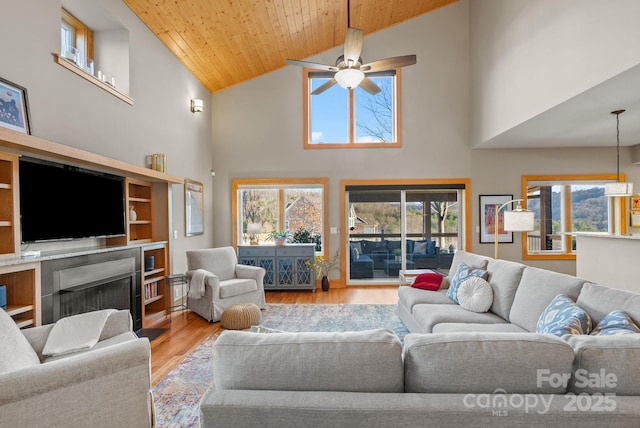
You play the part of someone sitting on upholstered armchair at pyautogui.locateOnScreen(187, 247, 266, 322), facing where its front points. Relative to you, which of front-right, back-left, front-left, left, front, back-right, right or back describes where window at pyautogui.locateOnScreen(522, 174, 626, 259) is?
front-left

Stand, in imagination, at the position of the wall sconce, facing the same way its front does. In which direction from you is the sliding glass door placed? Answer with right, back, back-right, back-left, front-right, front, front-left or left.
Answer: front-left

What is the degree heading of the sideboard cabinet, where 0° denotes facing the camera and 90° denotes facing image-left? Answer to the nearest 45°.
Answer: approximately 0°

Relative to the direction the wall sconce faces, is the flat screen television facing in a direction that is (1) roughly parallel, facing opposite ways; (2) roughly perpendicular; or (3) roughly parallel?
roughly parallel

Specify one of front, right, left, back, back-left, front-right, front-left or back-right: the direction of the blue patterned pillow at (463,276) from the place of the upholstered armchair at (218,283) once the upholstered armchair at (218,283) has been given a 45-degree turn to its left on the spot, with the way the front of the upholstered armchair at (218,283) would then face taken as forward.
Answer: front-right

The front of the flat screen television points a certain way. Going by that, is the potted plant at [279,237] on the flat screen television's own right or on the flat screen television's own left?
on the flat screen television's own left

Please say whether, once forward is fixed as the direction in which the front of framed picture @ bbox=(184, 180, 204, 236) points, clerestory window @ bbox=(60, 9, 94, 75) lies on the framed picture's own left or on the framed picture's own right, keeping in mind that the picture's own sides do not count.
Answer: on the framed picture's own right

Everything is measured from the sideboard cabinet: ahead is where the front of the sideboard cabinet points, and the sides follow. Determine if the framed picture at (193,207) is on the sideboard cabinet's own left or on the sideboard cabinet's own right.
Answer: on the sideboard cabinet's own right

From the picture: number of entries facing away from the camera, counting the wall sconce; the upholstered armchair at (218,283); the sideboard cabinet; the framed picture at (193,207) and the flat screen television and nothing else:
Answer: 0

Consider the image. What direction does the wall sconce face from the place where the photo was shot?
facing the viewer and to the right of the viewer

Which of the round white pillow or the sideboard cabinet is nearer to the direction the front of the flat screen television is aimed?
the round white pillow

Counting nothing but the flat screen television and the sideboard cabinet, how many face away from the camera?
0

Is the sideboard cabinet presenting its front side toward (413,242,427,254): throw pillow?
no

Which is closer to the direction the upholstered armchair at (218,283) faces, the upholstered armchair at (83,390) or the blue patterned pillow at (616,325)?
the blue patterned pillow

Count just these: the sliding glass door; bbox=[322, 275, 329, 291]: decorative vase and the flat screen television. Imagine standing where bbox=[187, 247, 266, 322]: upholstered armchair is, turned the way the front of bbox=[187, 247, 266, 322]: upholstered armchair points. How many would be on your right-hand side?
1

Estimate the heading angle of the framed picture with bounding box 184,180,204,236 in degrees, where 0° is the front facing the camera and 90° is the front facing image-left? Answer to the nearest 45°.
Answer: approximately 315°

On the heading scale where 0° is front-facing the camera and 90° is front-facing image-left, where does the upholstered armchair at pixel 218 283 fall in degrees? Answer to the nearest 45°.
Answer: approximately 315°

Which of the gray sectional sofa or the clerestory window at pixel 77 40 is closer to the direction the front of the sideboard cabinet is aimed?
the gray sectional sofa

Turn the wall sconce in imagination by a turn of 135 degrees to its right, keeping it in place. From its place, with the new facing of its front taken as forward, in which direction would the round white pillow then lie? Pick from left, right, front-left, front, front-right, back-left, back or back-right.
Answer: back-left

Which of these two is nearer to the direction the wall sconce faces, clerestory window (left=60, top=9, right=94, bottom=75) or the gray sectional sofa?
the gray sectional sofa
